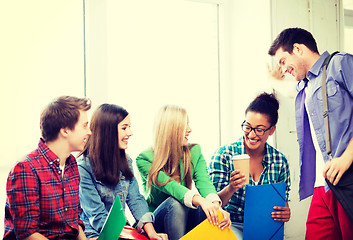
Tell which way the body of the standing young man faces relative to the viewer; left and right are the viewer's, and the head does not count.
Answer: facing the viewer and to the left of the viewer

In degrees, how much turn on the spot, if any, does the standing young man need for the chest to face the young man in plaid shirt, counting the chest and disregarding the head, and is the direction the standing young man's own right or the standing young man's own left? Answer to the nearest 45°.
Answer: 0° — they already face them

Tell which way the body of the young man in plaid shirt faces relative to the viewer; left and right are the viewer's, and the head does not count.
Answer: facing the viewer and to the right of the viewer

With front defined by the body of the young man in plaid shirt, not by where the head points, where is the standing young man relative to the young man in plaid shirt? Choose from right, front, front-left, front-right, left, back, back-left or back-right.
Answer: front-left

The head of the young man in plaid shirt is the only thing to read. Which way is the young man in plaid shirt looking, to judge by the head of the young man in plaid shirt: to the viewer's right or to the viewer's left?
to the viewer's right
